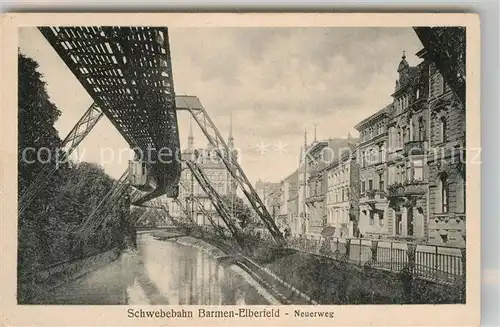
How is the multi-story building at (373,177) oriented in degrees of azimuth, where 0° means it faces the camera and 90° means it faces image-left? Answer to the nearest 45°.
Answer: approximately 45°

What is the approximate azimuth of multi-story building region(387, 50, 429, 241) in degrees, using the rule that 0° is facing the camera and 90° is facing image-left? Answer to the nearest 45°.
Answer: approximately 45°
